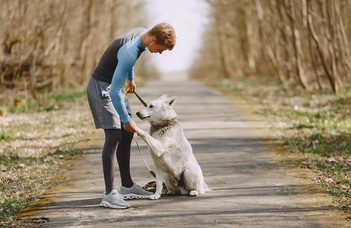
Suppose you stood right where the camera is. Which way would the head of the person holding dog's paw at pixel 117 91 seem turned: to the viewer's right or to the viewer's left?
to the viewer's right

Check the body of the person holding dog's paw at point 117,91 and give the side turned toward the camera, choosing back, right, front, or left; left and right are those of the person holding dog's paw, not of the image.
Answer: right
